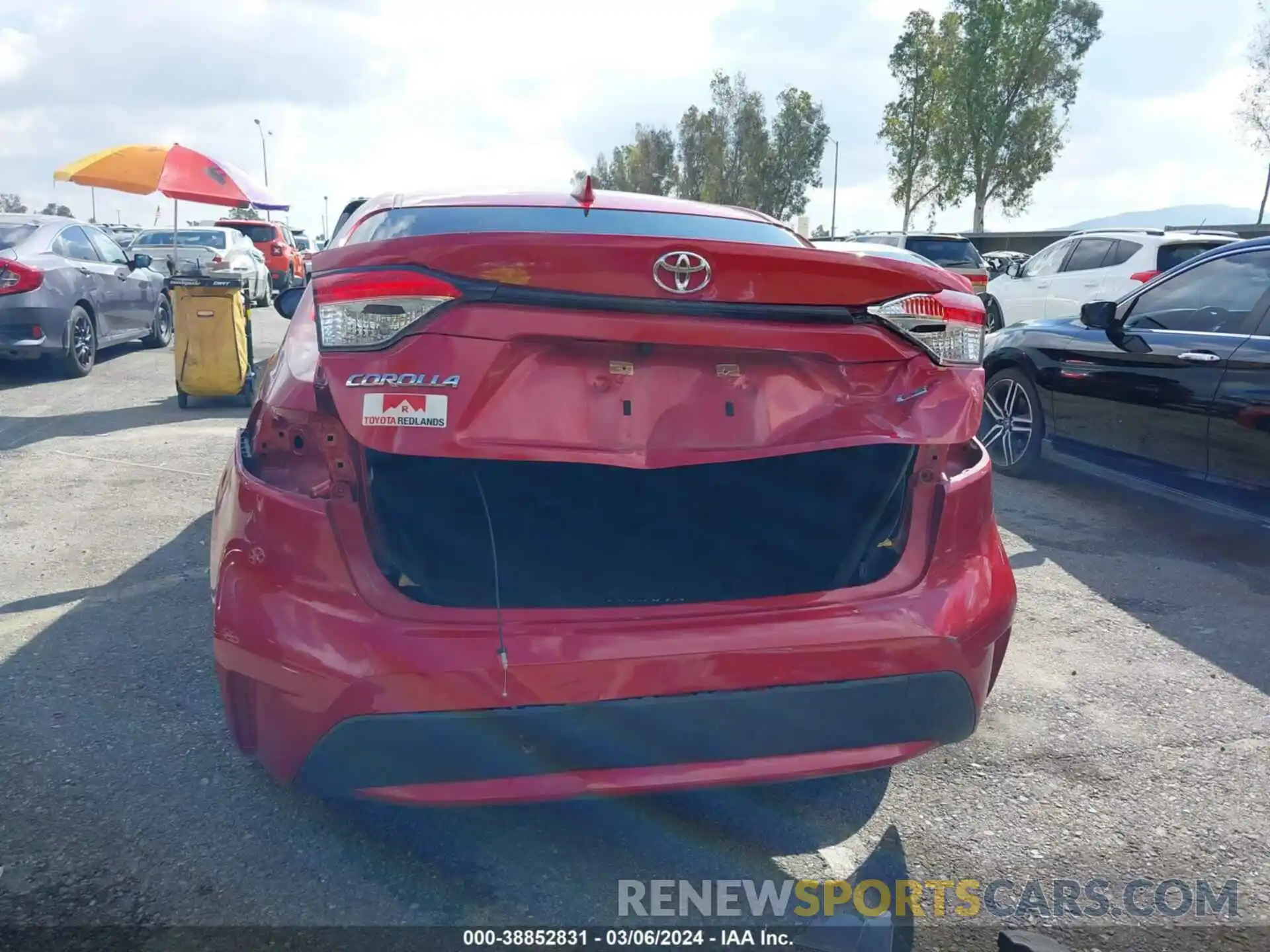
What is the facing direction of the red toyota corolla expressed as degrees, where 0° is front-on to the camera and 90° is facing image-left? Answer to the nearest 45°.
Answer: approximately 180°

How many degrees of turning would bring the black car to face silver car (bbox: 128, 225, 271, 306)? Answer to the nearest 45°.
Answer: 0° — it already faces it

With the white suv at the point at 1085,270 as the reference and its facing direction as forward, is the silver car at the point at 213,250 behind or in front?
in front

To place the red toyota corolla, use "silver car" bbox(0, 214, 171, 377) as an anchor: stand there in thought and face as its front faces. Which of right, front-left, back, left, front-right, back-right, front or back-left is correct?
back-right

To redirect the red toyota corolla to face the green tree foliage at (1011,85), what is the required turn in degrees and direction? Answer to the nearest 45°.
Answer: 0° — it already faces it

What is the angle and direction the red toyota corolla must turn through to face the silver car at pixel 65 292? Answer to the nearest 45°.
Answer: approximately 45° to its left

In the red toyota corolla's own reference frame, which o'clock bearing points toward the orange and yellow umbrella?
The orange and yellow umbrella is roughly at 11 o'clock from the red toyota corolla.

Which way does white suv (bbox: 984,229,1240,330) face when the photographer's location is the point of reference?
facing away from the viewer and to the left of the viewer

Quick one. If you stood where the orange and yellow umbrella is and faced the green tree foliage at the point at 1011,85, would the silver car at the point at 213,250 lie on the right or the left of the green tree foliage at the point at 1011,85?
left

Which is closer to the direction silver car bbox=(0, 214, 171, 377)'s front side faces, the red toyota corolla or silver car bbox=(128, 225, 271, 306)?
the silver car

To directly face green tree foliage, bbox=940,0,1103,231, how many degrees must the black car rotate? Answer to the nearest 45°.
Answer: approximately 45° to its right

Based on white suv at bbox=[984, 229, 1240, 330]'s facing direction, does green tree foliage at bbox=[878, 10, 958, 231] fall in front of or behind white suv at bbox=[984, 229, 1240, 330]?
in front

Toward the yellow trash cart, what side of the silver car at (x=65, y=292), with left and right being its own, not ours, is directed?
right

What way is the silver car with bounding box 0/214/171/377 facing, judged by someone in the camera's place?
facing away from the viewer and to the right of the viewer

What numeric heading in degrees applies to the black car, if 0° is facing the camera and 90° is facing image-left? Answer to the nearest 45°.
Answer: approximately 135°
